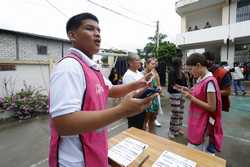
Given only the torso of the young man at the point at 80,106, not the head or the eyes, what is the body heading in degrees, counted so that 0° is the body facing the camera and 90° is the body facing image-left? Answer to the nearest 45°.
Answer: approximately 270°

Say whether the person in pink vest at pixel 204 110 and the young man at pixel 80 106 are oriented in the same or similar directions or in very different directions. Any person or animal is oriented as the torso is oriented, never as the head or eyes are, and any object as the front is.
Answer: very different directions

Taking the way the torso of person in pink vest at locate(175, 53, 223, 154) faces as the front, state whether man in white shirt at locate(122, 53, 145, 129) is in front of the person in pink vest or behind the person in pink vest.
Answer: in front

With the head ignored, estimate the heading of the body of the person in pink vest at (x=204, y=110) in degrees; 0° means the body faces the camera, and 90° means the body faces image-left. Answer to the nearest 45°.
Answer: approximately 90°

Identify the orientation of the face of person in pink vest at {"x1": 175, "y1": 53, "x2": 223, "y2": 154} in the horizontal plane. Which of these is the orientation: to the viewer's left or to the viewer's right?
to the viewer's left

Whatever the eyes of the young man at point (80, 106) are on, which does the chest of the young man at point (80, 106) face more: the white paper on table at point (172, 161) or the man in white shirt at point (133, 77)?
the white paper on table

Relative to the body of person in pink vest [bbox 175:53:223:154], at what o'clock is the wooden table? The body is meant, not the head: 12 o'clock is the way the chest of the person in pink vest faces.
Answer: The wooden table is roughly at 10 o'clock from the person in pink vest.

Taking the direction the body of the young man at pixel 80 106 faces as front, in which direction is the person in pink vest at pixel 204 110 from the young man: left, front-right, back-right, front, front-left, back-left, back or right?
front-left

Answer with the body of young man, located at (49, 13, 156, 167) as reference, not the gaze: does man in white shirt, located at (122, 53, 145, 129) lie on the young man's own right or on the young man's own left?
on the young man's own left

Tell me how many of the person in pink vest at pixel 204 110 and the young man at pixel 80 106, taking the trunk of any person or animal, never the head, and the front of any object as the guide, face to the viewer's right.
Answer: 1

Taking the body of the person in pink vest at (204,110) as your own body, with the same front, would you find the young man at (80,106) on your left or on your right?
on your left
